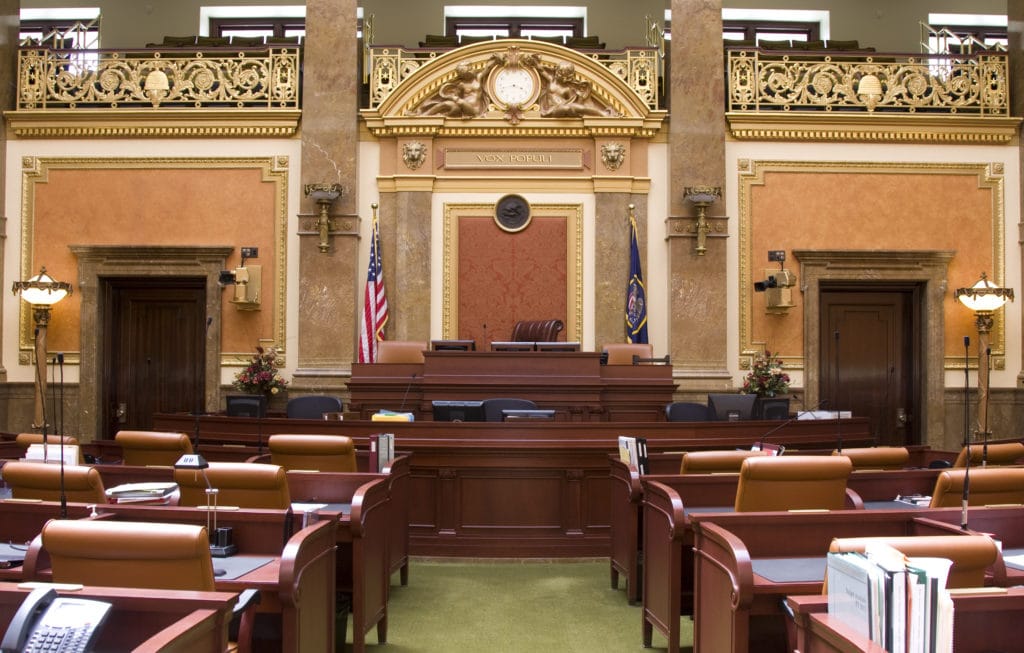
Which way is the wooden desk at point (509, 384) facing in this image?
toward the camera

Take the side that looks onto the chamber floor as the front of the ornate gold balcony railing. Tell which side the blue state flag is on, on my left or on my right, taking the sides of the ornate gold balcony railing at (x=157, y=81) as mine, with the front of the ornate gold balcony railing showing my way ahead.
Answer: on my left

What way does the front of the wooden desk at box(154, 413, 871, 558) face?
toward the camera

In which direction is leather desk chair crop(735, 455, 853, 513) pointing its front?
away from the camera

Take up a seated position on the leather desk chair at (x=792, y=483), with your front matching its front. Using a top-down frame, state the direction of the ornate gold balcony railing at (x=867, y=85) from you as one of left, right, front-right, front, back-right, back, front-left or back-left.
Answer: front

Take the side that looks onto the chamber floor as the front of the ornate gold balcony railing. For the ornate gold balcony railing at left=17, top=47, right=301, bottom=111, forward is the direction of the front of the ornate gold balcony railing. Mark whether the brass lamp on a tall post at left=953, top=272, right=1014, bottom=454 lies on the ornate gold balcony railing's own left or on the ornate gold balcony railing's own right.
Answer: on the ornate gold balcony railing's own left

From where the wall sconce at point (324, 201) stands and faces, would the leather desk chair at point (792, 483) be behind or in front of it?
in front

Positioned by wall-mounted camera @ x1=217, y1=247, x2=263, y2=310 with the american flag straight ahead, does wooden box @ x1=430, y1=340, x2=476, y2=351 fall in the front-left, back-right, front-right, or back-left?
front-right

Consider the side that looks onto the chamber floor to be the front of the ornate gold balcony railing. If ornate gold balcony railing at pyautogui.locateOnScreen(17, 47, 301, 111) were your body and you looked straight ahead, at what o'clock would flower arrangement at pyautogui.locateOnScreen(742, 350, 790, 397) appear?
The flower arrangement is roughly at 10 o'clock from the ornate gold balcony railing.

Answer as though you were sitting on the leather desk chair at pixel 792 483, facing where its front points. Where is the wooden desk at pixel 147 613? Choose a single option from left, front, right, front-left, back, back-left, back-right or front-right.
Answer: back-left

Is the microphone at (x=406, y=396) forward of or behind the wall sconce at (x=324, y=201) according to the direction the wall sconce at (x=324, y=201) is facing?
forward

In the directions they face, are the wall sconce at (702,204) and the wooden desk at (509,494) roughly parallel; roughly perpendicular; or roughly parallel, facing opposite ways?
roughly parallel

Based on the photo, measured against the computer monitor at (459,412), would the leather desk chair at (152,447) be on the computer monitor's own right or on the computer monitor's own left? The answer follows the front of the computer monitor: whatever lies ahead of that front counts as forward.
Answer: on the computer monitor's own left

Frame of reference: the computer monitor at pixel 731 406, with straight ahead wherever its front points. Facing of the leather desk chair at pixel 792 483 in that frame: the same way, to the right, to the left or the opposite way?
the same way
